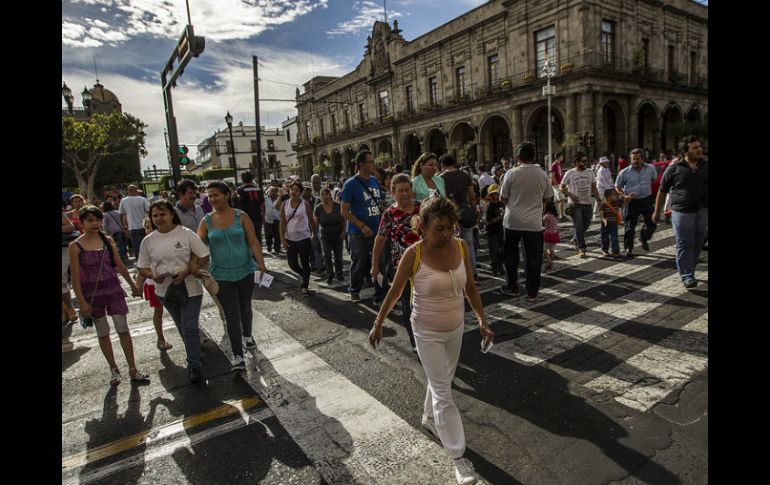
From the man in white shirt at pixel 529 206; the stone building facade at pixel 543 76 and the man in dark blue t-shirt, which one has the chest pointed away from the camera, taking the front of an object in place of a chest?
the man in white shirt

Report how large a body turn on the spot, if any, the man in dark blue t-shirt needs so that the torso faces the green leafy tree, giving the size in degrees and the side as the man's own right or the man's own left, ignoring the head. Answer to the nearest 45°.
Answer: approximately 180°

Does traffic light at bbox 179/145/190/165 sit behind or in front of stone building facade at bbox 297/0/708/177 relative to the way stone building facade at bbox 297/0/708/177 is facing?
in front

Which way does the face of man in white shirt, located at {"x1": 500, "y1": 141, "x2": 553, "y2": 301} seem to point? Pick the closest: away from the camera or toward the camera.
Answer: away from the camera

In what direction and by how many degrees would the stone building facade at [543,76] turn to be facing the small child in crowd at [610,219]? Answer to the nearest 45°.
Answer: approximately 45° to its left

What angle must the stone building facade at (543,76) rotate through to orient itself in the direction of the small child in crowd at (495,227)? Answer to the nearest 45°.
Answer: approximately 45° to its left

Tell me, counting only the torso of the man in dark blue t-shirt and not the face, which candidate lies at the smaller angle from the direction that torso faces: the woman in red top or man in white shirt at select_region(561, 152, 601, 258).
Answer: the woman in red top

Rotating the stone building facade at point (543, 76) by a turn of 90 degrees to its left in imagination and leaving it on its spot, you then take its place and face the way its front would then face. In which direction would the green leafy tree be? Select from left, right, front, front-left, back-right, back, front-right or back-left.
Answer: back-right

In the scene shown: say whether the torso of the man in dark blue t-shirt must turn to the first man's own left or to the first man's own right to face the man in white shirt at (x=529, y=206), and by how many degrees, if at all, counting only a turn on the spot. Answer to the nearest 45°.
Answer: approximately 45° to the first man's own left

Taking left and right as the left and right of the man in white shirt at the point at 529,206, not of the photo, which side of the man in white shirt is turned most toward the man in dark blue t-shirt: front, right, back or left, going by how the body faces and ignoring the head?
left

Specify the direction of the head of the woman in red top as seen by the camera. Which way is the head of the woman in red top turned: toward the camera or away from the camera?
toward the camera

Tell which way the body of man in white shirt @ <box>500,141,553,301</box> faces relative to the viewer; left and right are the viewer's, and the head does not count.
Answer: facing away from the viewer
